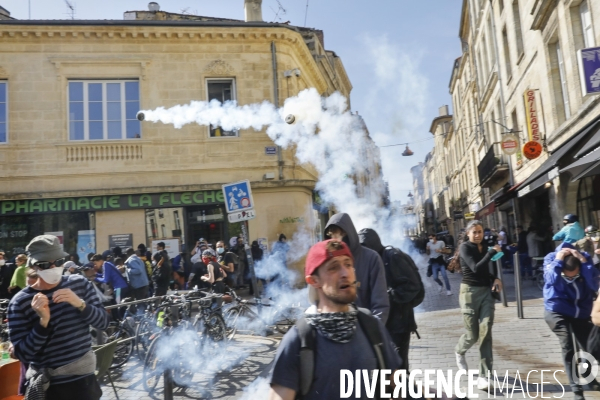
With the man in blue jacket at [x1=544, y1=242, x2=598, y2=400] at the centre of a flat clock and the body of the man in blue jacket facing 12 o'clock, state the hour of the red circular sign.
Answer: The red circular sign is roughly at 6 o'clock from the man in blue jacket.

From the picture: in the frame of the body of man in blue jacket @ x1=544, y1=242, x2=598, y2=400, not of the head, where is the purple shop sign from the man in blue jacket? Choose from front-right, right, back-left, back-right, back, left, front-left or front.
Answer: back

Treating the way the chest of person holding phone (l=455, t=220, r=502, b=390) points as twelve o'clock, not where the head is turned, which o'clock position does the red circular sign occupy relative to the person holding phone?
The red circular sign is roughly at 8 o'clock from the person holding phone.

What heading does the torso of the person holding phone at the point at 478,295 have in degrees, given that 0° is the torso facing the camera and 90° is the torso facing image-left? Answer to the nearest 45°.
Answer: approximately 315°

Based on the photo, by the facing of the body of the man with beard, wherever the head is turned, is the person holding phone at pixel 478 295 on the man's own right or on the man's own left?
on the man's own left

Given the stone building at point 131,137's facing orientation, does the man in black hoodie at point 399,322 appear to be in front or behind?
in front
